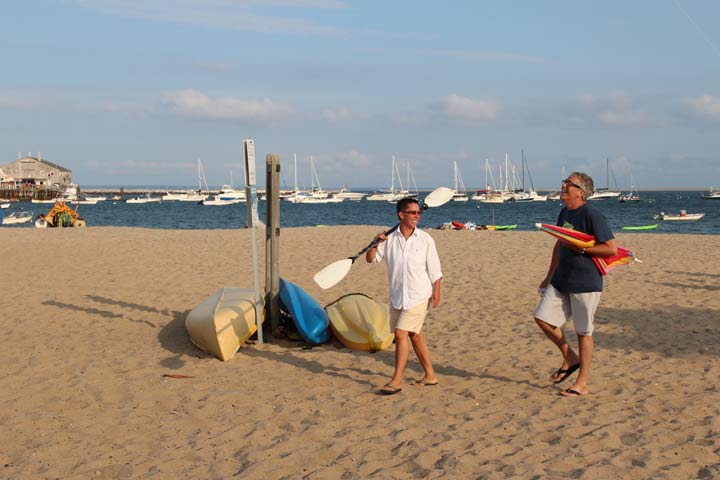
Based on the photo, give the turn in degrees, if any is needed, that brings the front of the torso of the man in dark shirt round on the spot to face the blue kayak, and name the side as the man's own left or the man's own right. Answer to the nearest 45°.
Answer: approximately 90° to the man's own right

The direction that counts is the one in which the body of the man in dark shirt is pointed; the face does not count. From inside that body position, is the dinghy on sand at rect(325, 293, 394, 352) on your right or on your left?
on your right

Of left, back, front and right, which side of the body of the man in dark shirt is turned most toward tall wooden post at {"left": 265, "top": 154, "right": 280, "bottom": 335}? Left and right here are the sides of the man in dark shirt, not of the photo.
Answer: right

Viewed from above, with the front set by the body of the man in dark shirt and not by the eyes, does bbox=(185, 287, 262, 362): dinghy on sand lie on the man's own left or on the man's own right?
on the man's own right

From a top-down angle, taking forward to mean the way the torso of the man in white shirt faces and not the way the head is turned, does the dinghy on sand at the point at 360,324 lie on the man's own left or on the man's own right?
on the man's own right

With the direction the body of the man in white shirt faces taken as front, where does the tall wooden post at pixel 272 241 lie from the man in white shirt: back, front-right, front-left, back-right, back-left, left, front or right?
right

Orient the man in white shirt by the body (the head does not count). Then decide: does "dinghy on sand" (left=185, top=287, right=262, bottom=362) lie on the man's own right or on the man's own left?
on the man's own right

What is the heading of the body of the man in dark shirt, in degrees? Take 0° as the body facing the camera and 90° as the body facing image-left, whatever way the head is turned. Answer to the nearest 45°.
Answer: approximately 45°

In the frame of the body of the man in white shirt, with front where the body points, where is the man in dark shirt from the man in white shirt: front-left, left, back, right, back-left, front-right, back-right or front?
back-left

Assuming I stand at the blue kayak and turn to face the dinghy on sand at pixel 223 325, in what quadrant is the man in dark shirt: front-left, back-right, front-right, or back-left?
back-left

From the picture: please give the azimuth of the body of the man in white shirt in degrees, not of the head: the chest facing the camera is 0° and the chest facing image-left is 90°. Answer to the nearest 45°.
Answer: approximately 45°

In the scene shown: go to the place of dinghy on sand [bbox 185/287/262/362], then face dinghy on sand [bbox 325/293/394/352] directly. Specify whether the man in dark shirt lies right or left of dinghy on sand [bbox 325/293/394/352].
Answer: right
